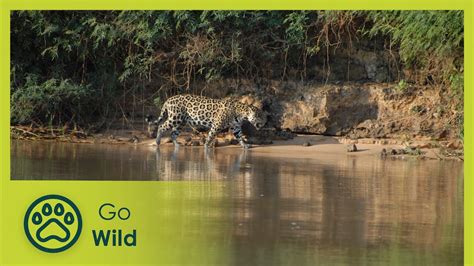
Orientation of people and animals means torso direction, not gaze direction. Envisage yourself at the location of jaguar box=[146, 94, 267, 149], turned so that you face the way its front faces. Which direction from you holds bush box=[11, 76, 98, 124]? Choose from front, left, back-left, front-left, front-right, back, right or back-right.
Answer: back

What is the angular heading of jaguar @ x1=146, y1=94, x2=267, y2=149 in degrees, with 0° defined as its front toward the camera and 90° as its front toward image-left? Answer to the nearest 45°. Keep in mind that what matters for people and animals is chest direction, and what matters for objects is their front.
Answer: approximately 270°
